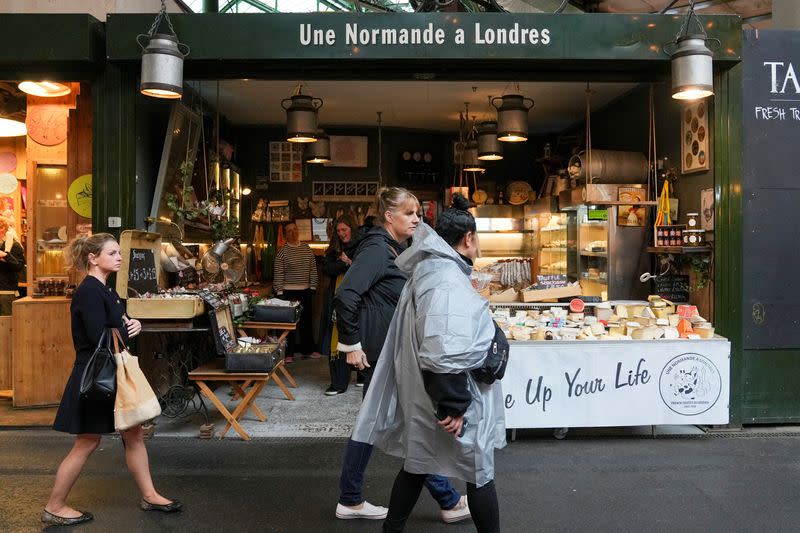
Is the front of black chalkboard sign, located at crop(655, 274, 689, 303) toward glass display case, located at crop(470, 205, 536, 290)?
no

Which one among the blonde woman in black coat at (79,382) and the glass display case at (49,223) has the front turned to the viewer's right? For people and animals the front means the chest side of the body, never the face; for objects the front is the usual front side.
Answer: the blonde woman in black coat

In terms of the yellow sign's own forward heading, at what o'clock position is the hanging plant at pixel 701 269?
The hanging plant is roughly at 10 o'clock from the yellow sign.

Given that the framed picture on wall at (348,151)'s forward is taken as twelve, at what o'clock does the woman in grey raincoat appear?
The woman in grey raincoat is roughly at 12 o'clock from the framed picture on wall.

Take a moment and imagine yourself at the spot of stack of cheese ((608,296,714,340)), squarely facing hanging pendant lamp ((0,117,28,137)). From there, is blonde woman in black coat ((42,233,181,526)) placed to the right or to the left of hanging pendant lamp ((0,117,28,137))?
left

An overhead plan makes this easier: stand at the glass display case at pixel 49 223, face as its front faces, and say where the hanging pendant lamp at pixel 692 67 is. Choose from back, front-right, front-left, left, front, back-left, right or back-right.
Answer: front-left

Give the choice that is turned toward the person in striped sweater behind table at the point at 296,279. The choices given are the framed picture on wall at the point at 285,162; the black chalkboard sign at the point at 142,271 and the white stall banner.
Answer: the framed picture on wall

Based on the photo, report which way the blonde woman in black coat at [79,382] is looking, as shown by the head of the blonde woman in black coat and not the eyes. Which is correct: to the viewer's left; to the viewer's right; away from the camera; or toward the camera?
to the viewer's right

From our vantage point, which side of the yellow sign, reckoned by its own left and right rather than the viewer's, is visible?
front

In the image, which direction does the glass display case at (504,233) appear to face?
toward the camera

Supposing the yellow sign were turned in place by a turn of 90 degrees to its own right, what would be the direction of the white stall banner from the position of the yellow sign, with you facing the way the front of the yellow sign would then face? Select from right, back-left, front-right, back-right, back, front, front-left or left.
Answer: back-left

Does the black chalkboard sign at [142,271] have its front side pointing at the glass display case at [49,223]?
no

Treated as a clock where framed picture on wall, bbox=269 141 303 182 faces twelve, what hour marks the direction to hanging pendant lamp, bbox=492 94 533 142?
The hanging pendant lamp is roughly at 11 o'clock from the framed picture on wall.

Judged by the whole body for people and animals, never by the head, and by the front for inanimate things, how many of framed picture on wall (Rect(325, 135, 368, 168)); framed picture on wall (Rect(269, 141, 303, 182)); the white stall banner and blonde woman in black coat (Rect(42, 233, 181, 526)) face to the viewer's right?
1

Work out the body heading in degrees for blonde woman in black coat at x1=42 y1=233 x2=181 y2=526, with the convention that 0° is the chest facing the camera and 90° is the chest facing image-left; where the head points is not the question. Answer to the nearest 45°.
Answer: approximately 270°
